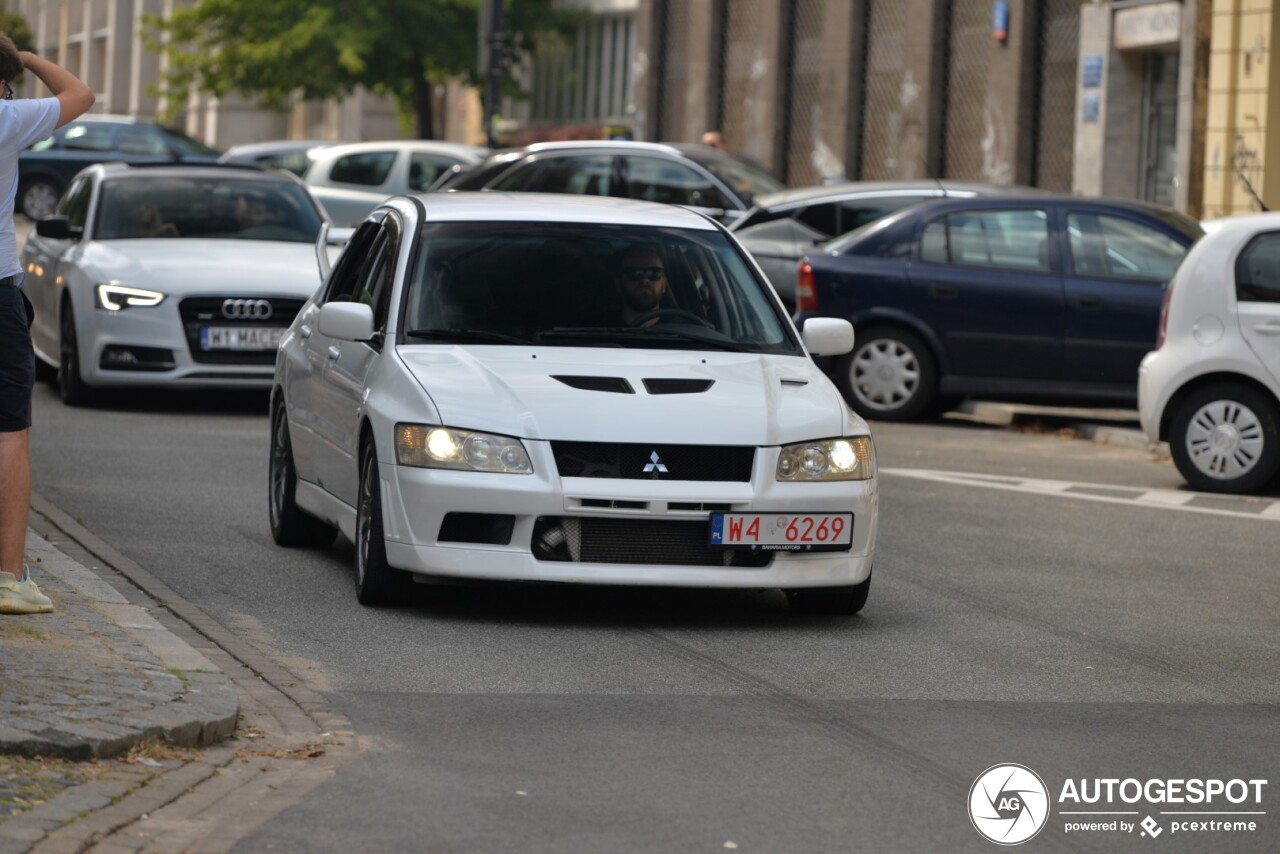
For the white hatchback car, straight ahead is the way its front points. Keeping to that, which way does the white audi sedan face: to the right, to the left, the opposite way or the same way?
to the right

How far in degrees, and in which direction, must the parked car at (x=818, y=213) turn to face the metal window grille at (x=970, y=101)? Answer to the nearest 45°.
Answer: approximately 90° to its left

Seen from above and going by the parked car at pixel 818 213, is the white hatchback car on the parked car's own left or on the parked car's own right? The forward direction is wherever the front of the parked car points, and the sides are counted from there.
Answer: on the parked car's own right

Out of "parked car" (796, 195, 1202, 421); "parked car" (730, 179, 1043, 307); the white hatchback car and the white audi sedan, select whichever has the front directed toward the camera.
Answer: the white audi sedan

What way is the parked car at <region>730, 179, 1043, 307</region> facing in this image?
to the viewer's right

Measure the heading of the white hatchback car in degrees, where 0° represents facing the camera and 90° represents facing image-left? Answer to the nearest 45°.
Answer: approximately 270°

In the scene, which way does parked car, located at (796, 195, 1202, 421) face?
to the viewer's right

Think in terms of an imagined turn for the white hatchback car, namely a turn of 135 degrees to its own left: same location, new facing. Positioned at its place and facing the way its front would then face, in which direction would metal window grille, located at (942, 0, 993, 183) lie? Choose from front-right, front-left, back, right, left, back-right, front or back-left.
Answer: front-right

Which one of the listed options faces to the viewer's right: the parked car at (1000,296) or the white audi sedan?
the parked car

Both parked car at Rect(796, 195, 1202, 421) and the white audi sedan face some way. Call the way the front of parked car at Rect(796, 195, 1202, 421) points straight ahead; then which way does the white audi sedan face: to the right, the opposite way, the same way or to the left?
to the right
